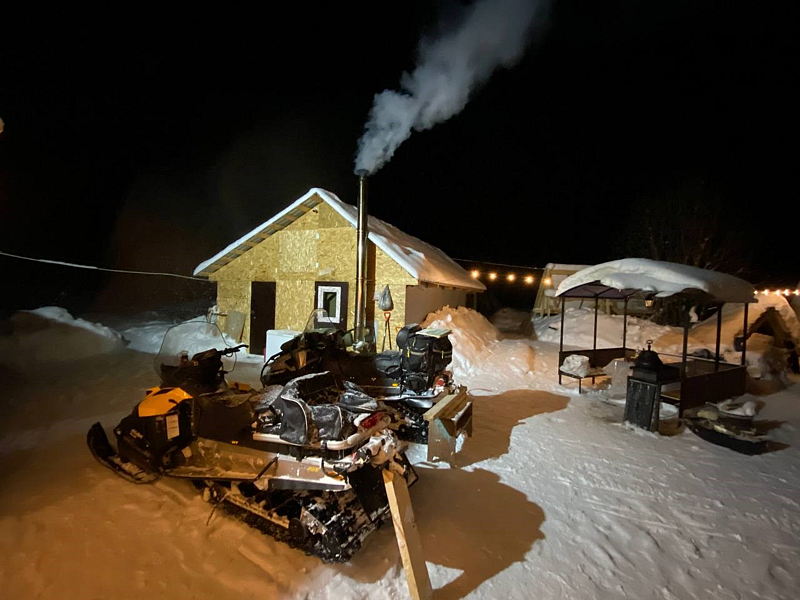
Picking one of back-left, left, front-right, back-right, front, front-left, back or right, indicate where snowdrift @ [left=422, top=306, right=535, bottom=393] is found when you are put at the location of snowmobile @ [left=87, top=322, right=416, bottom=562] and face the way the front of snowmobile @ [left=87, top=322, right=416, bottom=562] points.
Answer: right

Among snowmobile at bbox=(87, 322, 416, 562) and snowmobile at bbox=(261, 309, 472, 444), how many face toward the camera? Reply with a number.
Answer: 0

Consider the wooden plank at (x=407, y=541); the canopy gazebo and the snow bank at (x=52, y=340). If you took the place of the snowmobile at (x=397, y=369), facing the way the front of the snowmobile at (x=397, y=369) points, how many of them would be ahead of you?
1

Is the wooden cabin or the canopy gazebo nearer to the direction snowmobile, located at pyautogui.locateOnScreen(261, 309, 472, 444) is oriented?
the wooden cabin

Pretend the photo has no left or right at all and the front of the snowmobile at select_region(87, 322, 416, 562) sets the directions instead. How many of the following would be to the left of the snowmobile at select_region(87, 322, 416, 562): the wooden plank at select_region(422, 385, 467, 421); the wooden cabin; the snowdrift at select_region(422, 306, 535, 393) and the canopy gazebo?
0

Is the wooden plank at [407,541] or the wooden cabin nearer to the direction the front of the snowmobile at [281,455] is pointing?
the wooden cabin

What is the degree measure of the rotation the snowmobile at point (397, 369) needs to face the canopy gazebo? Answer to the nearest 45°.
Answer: approximately 135° to its right

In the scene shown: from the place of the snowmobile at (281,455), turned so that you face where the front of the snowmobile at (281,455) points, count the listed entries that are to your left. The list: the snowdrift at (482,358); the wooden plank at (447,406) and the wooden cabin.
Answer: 0

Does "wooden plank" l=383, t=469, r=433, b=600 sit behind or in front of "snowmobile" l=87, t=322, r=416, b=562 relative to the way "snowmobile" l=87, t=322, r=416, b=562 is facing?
behind

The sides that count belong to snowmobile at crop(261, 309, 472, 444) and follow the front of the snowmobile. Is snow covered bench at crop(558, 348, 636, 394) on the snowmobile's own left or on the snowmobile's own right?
on the snowmobile's own right

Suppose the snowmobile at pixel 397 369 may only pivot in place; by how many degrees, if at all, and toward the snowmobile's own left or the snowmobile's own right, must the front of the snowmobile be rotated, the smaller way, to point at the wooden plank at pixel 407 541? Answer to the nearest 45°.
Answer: approximately 135° to the snowmobile's own left

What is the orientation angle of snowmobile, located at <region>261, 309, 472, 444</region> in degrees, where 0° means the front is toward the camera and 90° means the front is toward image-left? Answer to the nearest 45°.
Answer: approximately 135°

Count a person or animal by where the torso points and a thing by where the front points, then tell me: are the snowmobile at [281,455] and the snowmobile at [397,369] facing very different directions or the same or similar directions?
same or similar directions

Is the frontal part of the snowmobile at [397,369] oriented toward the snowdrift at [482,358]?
no

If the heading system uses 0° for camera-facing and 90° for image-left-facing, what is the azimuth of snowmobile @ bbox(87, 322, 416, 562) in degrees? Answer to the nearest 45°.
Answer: approximately 135°

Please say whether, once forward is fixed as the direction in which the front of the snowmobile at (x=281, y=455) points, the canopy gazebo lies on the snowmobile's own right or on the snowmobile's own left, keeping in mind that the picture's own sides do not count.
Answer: on the snowmobile's own right

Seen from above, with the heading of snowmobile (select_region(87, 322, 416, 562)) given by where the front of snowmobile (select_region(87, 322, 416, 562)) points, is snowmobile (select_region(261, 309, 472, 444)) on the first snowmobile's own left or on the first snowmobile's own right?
on the first snowmobile's own right

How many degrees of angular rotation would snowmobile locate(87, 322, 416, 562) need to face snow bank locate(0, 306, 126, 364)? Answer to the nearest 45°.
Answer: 0° — it already faces it

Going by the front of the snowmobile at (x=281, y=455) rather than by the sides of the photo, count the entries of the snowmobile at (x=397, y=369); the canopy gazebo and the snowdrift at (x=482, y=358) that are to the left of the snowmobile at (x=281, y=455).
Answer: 0
